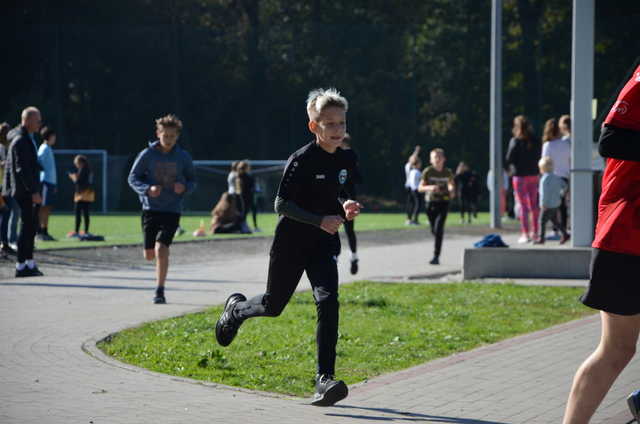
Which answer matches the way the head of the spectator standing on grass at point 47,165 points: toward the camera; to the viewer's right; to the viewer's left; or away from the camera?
to the viewer's right

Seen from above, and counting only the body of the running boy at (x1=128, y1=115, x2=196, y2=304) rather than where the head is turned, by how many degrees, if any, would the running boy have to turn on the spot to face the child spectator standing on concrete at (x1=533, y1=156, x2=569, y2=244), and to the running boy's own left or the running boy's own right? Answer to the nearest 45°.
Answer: approximately 135° to the running boy's own left

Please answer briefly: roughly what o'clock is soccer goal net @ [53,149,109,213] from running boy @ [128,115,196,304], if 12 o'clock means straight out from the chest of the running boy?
The soccer goal net is roughly at 6 o'clock from the running boy.

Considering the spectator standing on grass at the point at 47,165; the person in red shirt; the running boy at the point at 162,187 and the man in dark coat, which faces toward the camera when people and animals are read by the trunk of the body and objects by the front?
the running boy

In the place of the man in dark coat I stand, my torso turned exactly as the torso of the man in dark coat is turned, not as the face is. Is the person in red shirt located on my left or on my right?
on my right

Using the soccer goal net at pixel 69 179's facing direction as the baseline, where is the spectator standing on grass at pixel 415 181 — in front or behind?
in front

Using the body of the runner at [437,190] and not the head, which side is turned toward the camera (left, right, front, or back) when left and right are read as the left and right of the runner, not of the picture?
front

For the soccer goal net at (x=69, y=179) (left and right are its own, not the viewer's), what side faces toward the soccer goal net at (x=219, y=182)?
left
